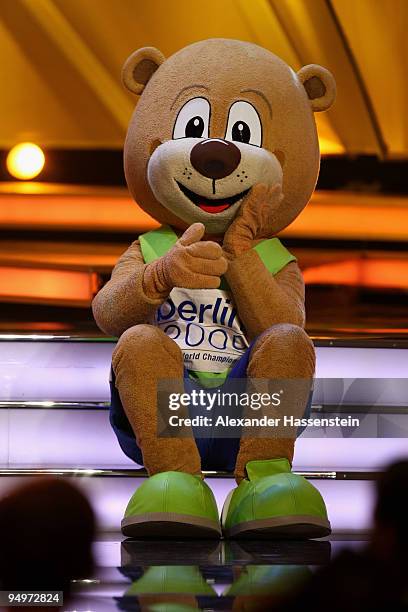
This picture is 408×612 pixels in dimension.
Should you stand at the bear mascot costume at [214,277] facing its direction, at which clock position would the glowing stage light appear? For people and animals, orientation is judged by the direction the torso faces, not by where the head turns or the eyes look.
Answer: The glowing stage light is roughly at 5 o'clock from the bear mascot costume.

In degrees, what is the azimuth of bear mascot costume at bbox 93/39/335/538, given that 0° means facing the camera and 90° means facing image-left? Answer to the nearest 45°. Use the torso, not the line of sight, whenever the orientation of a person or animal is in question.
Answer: approximately 0°
